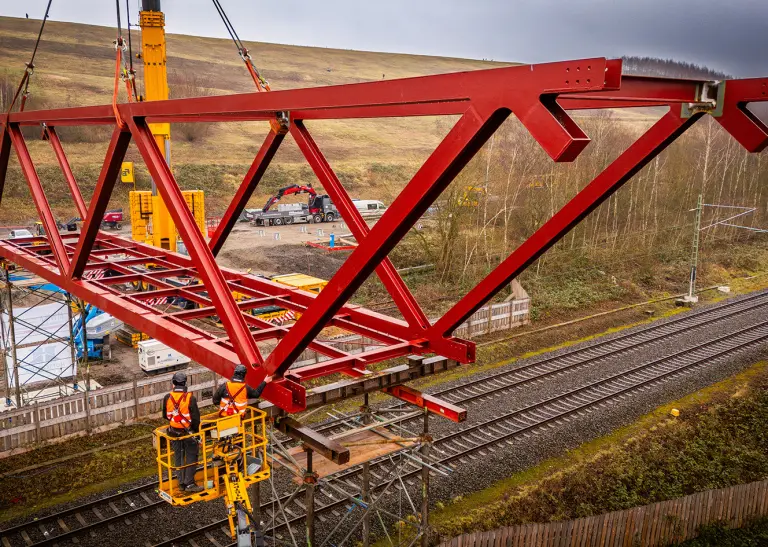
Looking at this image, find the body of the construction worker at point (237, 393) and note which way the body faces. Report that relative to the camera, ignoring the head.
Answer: away from the camera

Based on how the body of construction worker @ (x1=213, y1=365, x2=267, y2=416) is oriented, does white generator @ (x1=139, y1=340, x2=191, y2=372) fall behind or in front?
in front

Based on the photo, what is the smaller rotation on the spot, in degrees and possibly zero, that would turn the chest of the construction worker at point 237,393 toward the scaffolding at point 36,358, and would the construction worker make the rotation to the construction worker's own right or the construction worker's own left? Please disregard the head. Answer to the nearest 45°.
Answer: approximately 45° to the construction worker's own left

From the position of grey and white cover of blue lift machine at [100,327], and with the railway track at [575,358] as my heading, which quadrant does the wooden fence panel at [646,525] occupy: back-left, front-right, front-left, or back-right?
front-right

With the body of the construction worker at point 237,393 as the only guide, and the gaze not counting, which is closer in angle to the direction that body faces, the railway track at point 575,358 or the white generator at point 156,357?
the white generator

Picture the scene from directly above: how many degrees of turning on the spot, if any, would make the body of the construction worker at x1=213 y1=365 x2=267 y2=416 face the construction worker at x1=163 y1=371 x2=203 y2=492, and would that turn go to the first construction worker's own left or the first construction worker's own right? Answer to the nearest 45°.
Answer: approximately 45° to the first construction worker's own left

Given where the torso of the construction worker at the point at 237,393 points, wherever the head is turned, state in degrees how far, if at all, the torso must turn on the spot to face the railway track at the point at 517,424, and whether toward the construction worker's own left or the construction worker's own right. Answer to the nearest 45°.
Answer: approximately 45° to the construction worker's own right
